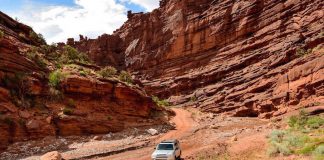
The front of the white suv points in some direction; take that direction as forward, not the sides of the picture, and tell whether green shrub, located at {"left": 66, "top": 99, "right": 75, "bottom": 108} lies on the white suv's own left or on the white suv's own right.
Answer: on the white suv's own right

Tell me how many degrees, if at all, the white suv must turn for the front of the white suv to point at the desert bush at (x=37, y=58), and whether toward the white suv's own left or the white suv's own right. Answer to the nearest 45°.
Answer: approximately 90° to the white suv's own right

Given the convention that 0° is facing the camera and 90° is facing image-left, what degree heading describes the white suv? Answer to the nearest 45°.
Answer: approximately 45°

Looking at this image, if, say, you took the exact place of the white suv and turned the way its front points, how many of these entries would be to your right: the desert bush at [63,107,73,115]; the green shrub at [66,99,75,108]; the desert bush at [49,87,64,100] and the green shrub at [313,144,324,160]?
3

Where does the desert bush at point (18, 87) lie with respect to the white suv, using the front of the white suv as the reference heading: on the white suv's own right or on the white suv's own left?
on the white suv's own right

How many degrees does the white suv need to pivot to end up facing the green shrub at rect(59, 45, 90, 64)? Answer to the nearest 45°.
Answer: approximately 90° to its right

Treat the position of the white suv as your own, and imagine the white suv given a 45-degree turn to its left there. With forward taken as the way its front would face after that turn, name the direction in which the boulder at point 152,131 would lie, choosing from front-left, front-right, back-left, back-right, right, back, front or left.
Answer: back

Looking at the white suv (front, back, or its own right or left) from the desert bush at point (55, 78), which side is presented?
right

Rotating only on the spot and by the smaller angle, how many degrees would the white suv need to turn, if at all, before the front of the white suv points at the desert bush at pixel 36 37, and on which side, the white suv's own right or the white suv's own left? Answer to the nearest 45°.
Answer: approximately 90° to the white suv's own right

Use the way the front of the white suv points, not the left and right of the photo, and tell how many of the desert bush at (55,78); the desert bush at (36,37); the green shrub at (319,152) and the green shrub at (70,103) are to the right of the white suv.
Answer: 3

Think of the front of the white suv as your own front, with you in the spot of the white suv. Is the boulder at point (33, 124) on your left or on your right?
on your right
